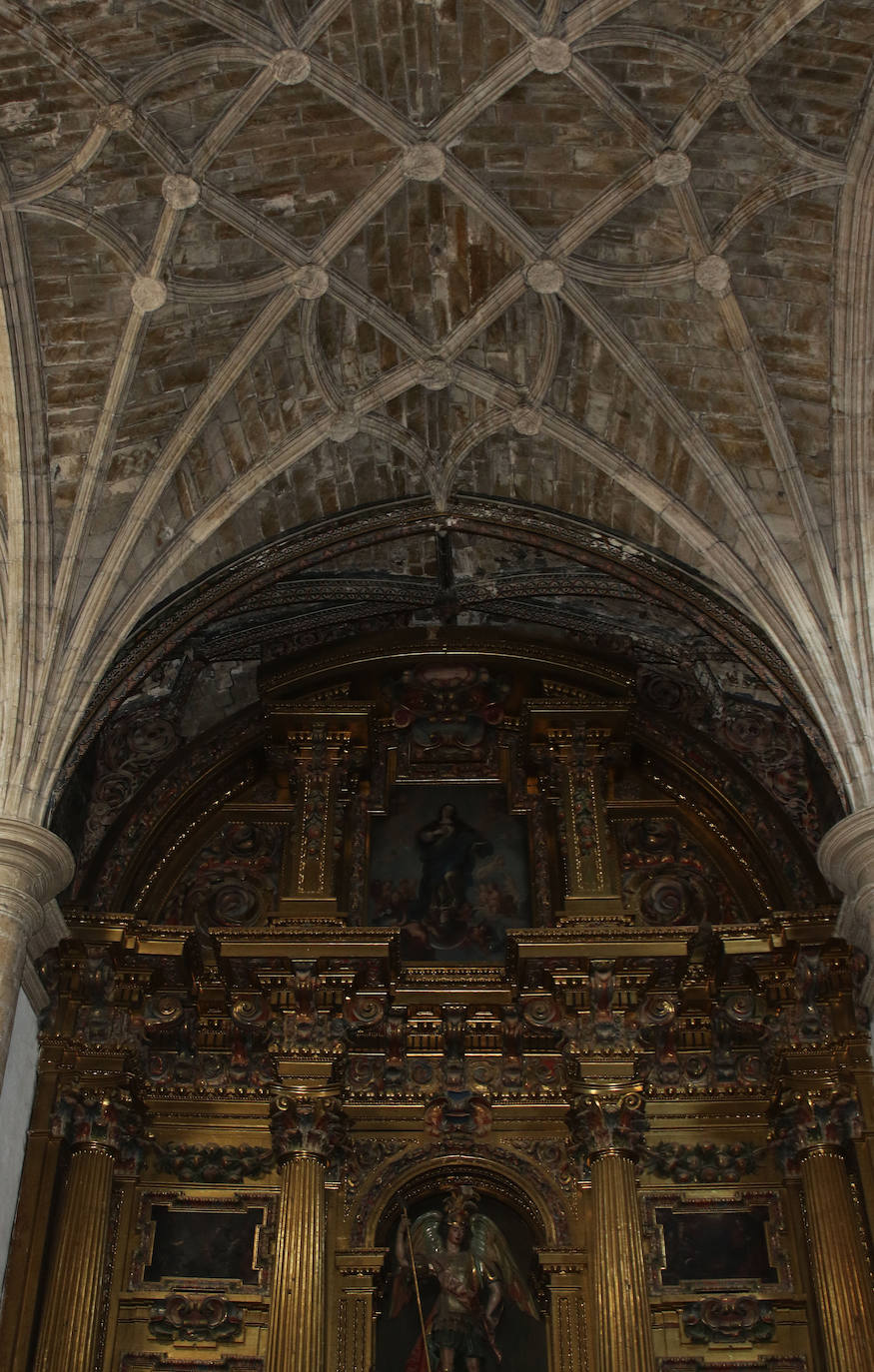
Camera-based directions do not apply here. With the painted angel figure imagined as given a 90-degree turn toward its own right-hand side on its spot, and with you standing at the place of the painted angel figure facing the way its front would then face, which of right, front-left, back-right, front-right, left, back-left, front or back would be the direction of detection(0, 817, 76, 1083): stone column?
front-left

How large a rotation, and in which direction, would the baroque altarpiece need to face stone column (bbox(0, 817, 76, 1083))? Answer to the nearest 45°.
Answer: approximately 45° to its right

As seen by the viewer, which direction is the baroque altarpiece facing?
toward the camera

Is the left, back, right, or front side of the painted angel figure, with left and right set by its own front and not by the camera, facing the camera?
front
